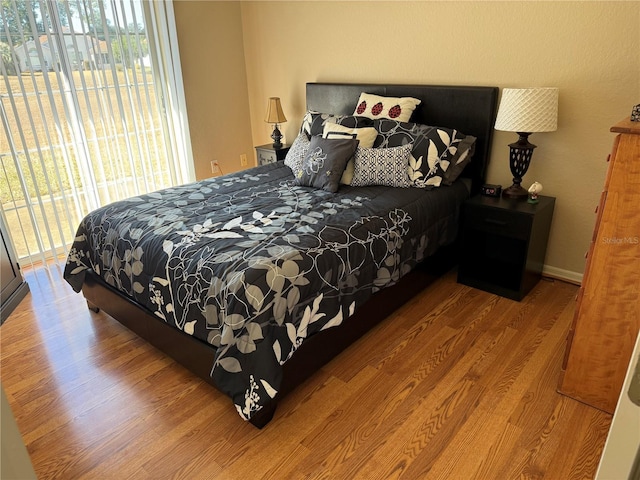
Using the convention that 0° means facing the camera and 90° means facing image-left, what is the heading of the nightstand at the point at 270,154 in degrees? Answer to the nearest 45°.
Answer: approximately 45°

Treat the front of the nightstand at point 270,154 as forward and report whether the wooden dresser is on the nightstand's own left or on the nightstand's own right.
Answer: on the nightstand's own left

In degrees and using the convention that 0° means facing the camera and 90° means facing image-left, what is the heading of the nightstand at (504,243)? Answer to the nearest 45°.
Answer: approximately 45°

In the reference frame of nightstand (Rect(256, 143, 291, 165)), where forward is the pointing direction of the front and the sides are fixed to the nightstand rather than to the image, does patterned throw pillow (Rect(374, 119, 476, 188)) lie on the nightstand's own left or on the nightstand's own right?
on the nightstand's own left

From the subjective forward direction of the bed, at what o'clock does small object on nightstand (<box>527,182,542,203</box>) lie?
The small object on nightstand is roughly at 7 o'clock from the bed.

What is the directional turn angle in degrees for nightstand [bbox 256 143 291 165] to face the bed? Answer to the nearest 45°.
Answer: approximately 45° to its left

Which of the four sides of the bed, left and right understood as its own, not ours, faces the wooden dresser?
left

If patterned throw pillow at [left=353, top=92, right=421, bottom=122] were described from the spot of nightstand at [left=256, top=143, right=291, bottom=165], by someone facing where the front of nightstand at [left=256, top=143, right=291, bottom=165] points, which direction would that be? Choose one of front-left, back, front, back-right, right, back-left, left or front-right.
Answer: left

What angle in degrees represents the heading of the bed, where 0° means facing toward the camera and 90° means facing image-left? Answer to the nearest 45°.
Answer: approximately 45°

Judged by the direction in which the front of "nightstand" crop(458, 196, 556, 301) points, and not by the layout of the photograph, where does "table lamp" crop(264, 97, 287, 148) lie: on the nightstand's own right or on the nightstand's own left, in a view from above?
on the nightstand's own right
